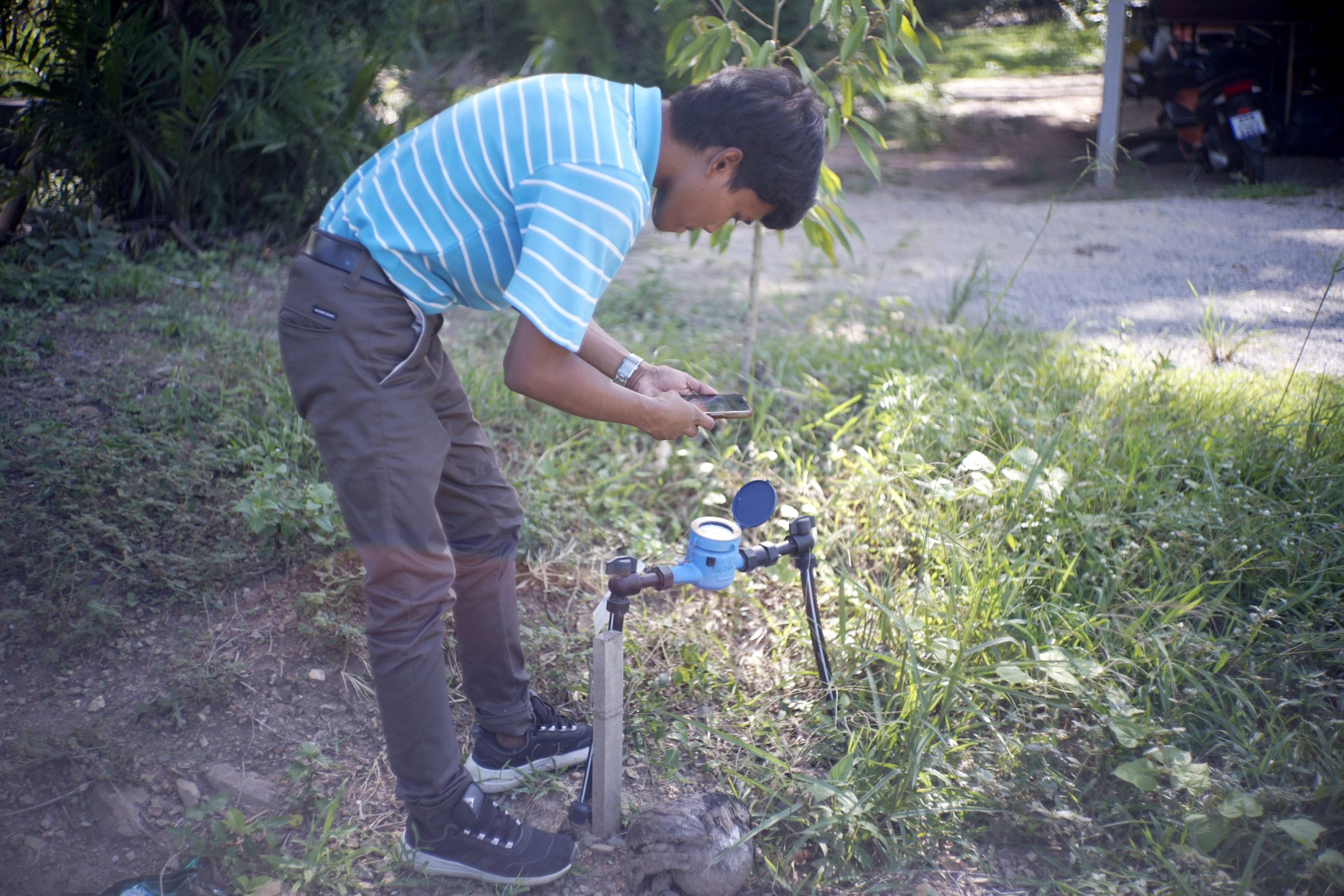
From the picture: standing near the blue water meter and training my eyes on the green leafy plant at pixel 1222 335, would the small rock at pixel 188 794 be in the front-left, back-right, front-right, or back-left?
back-left

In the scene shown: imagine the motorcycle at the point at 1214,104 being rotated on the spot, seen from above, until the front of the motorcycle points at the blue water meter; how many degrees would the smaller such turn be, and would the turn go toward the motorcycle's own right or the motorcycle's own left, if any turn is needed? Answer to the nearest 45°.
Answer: approximately 135° to the motorcycle's own left

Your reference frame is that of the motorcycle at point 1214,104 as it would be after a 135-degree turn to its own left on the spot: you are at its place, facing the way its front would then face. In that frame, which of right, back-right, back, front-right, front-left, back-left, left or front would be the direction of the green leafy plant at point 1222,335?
front

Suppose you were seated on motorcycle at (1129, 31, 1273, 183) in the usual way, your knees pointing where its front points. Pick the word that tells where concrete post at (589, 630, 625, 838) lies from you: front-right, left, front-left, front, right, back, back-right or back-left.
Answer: back-left

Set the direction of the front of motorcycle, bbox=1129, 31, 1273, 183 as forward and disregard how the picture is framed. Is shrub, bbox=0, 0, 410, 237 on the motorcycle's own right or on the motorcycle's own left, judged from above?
on the motorcycle's own left

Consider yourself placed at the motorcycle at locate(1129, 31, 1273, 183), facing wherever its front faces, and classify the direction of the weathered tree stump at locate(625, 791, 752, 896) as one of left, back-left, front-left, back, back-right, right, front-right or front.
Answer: back-left

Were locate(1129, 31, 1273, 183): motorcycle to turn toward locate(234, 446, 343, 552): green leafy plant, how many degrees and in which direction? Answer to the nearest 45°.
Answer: approximately 135° to its left

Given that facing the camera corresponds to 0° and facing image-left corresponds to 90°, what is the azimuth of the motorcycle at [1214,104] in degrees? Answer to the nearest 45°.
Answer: approximately 135°

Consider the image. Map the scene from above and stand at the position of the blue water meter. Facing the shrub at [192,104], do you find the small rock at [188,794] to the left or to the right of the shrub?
left
